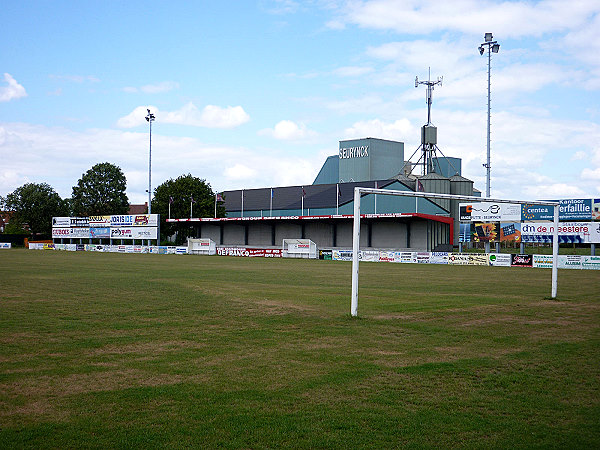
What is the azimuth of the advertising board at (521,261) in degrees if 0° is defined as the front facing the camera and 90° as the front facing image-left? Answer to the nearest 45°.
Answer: approximately 0°

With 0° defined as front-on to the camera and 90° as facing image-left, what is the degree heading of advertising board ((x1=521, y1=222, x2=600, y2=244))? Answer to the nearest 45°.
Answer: approximately 0°

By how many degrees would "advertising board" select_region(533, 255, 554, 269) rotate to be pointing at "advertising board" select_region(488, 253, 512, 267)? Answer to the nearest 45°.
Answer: approximately 135° to its right

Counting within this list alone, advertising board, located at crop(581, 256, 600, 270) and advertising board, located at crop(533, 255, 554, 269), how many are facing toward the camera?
2

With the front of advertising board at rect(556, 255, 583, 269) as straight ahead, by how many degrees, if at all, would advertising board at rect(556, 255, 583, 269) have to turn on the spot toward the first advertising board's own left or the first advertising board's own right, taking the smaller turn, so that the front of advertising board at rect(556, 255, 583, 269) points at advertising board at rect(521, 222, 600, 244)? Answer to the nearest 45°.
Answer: approximately 180°

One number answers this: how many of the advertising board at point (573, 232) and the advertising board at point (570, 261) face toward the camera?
2

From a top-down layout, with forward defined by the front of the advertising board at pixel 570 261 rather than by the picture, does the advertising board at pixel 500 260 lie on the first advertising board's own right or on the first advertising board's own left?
on the first advertising board's own right
